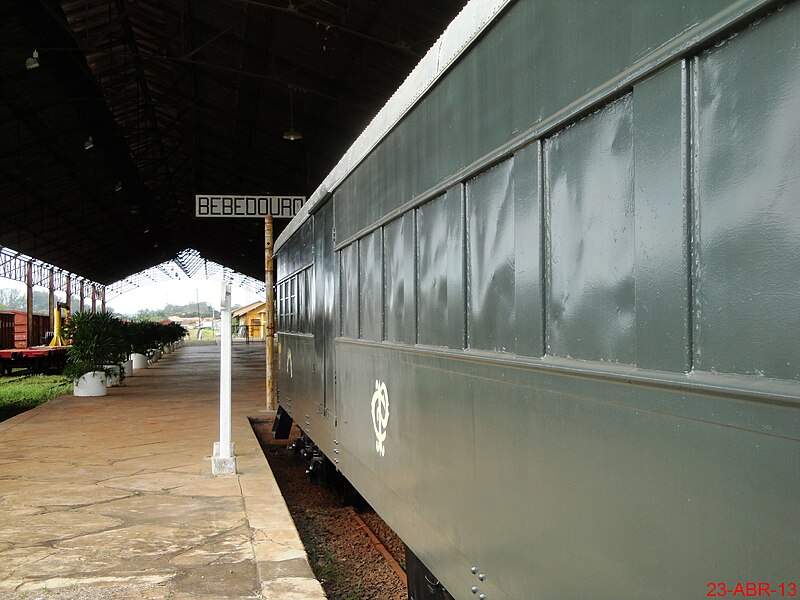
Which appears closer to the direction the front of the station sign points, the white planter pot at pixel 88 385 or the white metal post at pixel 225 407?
the white metal post

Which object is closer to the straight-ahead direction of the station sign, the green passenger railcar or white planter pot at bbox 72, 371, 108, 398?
the green passenger railcar

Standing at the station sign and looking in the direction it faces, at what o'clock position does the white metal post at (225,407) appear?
The white metal post is roughly at 12 o'clock from the station sign.

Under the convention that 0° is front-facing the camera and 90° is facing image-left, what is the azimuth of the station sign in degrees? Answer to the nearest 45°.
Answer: approximately 0°

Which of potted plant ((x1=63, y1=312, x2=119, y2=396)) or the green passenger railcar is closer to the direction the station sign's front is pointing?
the green passenger railcar

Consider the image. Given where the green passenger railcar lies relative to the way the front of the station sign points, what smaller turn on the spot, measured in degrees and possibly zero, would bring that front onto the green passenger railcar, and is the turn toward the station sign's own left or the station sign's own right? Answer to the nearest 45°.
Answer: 0° — it already faces it

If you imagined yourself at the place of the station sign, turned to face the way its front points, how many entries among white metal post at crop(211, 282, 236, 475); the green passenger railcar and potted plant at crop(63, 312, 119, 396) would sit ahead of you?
2

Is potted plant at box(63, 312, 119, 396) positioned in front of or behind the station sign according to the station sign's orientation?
behind

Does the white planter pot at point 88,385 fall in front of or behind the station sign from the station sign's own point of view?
behind

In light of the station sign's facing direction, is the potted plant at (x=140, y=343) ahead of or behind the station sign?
behind

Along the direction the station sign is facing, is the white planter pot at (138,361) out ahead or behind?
behind
